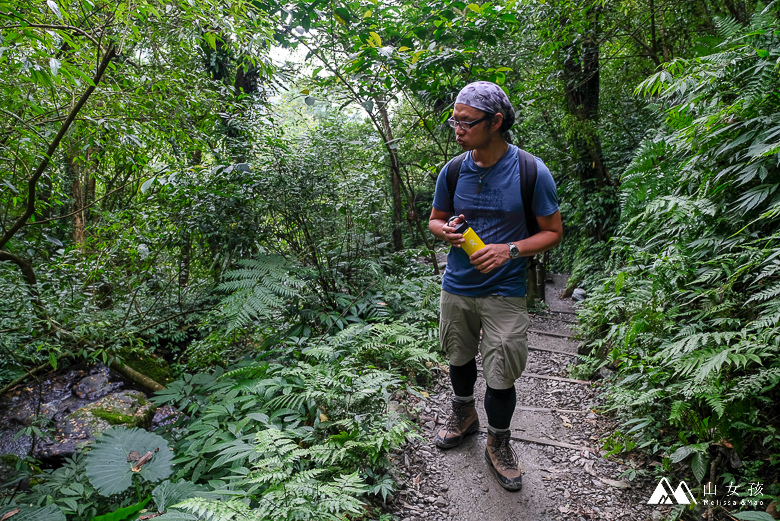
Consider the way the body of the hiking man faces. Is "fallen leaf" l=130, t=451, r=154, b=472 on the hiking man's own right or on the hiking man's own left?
on the hiking man's own right

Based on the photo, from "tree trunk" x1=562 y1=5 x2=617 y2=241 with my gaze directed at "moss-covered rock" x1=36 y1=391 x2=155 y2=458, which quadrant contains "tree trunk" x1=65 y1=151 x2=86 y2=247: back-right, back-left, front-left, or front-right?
front-right

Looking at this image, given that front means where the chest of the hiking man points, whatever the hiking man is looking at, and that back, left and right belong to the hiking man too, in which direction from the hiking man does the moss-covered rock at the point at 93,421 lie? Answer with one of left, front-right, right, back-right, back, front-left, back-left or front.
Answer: right

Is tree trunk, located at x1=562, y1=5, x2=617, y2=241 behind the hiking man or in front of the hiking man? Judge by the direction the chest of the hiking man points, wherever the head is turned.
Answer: behind

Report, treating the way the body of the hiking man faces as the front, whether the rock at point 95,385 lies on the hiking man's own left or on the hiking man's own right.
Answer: on the hiking man's own right

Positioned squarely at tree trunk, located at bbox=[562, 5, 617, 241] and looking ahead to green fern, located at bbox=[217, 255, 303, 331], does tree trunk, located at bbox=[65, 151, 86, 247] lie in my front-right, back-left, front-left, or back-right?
front-right

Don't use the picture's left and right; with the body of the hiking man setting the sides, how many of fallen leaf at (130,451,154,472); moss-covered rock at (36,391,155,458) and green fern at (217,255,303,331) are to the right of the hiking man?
3

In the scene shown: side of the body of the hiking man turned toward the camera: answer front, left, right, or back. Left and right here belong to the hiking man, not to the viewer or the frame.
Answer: front

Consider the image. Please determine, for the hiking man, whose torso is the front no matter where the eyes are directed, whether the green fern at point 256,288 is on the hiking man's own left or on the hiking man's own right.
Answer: on the hiking man's own right
